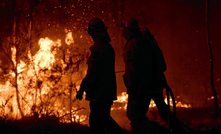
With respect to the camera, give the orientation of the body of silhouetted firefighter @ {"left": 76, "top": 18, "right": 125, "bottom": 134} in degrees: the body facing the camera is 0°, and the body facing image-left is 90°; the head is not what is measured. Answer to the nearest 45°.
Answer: approximately 90°

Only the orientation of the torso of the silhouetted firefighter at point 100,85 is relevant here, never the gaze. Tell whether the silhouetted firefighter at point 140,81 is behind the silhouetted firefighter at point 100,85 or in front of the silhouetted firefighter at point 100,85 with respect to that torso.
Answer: behind
